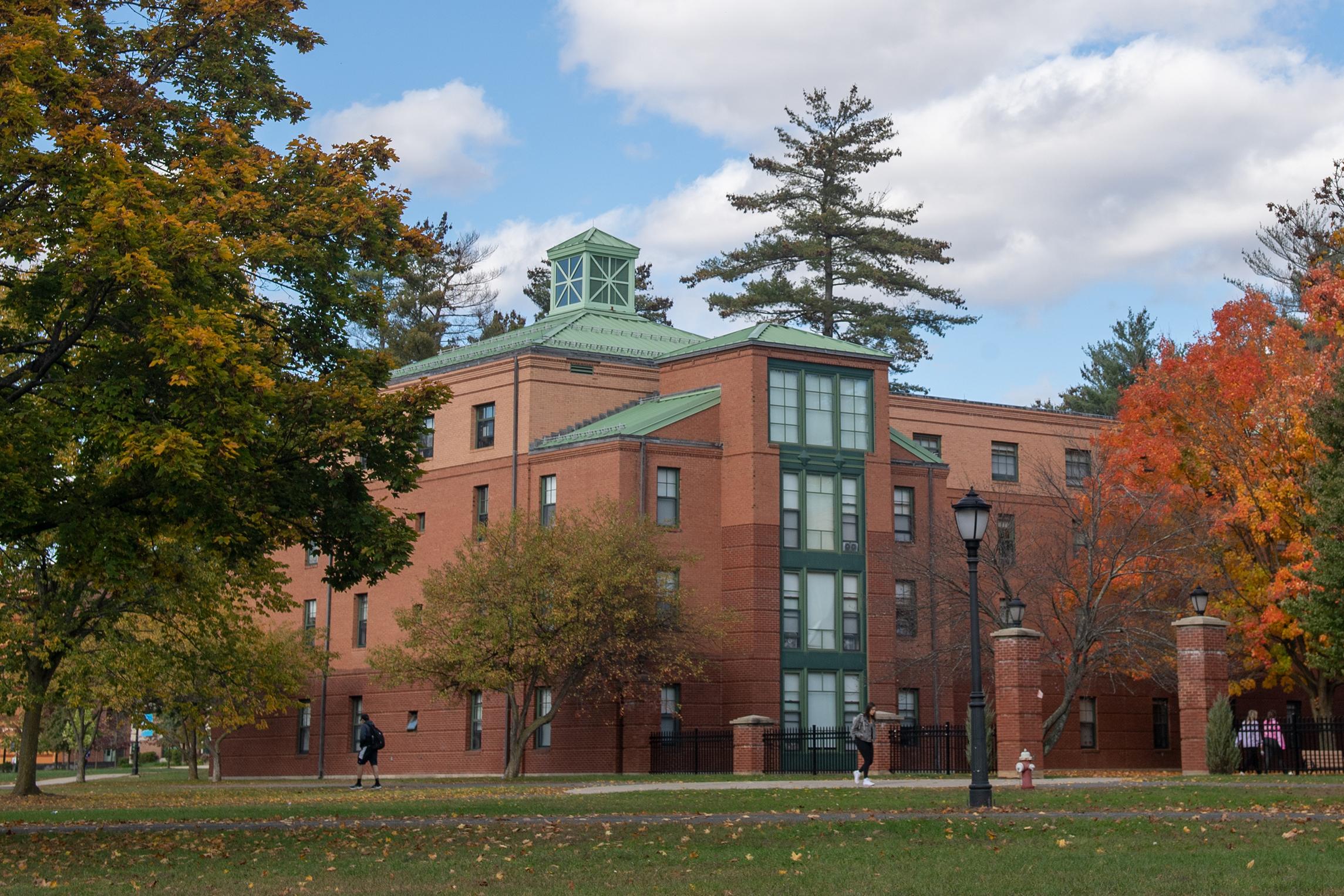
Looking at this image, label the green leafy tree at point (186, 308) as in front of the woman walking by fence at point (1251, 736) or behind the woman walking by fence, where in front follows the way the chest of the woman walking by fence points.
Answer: behind

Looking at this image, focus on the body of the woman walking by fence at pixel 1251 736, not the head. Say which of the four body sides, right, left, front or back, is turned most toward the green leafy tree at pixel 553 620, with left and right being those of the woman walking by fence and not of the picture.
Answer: left

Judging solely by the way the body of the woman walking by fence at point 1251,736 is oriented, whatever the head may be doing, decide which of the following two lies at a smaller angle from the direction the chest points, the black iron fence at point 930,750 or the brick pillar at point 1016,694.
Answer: the black iron fence

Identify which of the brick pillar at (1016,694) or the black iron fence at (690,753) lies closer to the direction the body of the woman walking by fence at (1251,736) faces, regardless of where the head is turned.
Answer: the black iron fence

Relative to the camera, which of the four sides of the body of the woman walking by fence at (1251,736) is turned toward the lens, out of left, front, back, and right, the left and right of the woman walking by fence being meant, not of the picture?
back

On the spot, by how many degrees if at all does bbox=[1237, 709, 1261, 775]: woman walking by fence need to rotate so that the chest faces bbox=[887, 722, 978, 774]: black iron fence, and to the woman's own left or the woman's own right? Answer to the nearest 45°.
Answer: approximately 45° to the woman's own left

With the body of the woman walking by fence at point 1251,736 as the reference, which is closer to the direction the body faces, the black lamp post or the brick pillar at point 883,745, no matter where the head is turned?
the brick pillar

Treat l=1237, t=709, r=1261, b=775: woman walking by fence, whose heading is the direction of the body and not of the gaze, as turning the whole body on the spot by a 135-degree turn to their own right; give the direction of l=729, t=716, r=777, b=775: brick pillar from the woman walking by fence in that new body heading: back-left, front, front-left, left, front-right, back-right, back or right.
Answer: back-right
